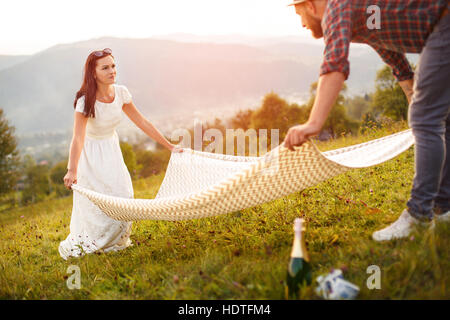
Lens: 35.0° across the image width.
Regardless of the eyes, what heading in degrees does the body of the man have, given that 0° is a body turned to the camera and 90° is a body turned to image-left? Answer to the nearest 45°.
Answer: approximately 90°

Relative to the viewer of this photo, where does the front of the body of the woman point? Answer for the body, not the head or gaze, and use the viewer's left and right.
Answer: facing the viewer and to the right of the viewer

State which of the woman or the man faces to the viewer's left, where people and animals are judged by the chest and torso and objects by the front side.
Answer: the man

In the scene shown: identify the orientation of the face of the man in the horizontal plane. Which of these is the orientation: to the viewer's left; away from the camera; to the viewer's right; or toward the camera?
to the viewer's left

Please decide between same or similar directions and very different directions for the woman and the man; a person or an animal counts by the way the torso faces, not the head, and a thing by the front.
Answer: very different directions

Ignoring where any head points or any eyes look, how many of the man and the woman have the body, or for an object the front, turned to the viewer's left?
1

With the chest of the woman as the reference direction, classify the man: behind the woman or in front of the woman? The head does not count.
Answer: in front
